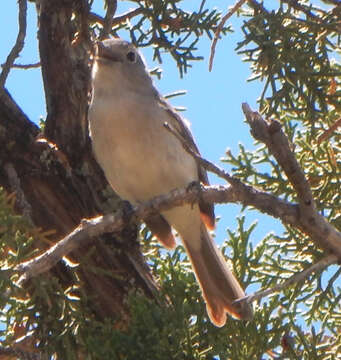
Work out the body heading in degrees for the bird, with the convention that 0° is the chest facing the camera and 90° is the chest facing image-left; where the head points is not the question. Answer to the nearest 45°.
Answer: approximately 45°

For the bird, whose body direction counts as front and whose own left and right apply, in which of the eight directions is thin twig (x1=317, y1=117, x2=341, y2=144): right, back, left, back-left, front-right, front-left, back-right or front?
left

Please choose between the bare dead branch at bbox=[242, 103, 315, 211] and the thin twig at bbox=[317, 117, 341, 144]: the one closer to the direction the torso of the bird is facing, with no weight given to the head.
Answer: the bare dead branch
